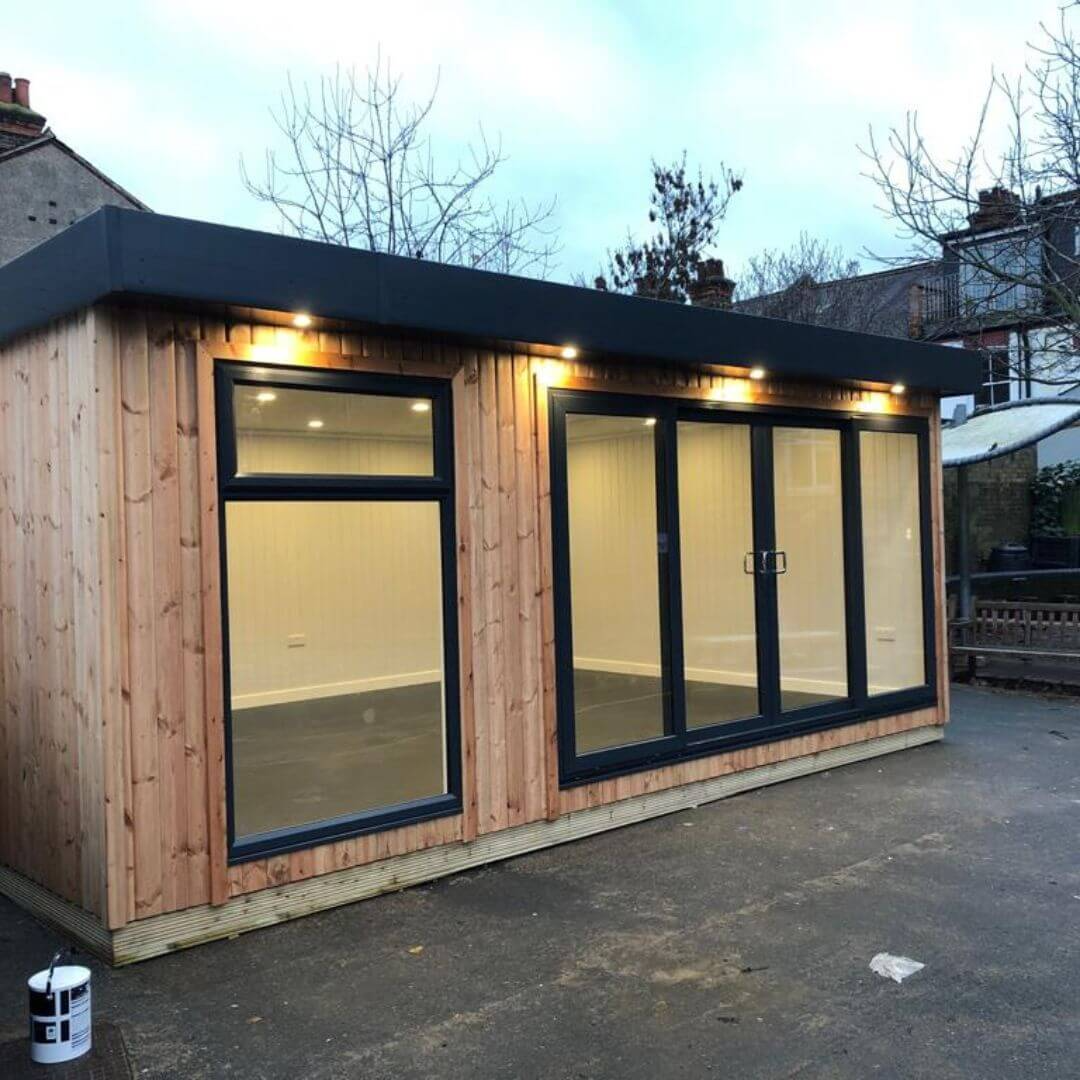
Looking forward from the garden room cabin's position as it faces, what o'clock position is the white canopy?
The white canopy is roughly at 9 o'clock from the garden room cabin.

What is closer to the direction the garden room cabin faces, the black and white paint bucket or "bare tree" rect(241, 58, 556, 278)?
the black and white paint bucket

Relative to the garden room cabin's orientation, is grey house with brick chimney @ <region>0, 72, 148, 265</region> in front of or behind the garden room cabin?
behind

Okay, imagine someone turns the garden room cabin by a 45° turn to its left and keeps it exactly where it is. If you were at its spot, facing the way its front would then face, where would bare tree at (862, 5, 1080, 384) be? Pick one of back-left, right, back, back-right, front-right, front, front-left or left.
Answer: front-left

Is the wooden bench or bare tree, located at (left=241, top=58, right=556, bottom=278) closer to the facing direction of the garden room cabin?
the wooden bench

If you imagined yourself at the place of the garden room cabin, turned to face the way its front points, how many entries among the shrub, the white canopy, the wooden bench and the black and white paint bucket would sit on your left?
3

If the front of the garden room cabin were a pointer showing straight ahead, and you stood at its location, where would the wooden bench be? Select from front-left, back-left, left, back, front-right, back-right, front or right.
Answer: left

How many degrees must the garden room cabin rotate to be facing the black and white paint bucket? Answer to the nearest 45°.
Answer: approximately 90° to its right

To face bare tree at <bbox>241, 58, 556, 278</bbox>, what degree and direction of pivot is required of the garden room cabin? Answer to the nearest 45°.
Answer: approximately 135° to its left

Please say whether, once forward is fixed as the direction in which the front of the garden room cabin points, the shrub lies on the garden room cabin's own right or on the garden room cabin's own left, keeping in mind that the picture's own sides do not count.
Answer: on the garden room cabin's own left

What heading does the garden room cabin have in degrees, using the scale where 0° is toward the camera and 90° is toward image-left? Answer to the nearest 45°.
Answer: approximately 315°
